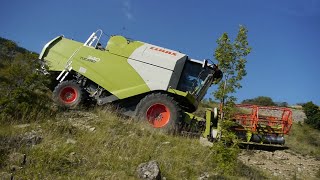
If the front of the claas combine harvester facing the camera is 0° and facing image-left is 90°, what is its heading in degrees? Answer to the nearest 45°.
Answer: approximately 270°
